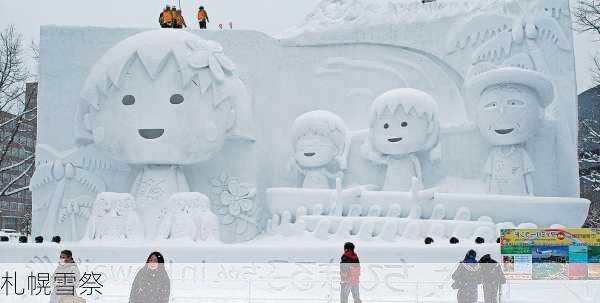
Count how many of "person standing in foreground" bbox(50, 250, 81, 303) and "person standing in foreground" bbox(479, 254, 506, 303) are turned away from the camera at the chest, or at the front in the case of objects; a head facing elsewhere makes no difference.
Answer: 1

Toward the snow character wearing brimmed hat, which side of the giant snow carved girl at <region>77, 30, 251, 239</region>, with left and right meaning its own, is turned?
left

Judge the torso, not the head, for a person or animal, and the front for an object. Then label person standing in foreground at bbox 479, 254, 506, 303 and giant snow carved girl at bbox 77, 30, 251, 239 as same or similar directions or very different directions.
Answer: very different directions

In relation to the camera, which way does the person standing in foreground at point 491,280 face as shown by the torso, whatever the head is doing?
away from the camera

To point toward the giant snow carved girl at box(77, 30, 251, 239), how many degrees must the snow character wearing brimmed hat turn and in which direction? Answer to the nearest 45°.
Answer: approximately 90° to its right

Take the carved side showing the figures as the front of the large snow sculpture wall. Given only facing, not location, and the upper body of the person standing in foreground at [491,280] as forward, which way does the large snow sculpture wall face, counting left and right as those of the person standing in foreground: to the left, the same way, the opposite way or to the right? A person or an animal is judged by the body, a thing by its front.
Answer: the opposite way
